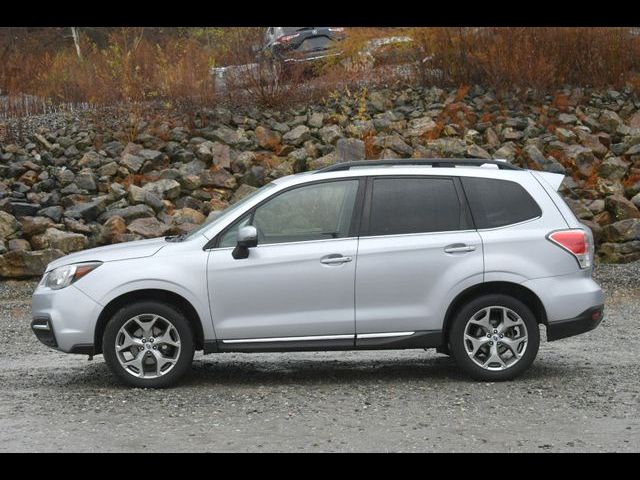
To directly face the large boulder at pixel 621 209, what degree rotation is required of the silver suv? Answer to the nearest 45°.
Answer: approximately 135° to its right

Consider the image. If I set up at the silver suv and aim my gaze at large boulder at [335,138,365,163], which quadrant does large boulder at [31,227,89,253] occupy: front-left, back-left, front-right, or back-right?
front-left

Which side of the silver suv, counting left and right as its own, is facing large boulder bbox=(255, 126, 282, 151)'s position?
right

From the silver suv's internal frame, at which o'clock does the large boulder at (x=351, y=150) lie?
The large boulder is roughly at 3 o'clock from the silver suv.

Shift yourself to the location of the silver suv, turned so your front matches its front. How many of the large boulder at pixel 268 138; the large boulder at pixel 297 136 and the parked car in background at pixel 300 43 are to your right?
3

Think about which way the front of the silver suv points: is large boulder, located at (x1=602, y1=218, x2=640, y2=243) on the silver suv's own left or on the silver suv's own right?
on the silver suv's own right

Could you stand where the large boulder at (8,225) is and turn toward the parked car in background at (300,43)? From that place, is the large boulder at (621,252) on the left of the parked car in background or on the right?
right

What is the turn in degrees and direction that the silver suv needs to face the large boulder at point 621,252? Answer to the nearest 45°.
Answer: approximately 135° to its right

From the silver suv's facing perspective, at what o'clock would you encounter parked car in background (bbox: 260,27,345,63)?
The parked car in background is roughly at 3 o'clock from the silver suv.

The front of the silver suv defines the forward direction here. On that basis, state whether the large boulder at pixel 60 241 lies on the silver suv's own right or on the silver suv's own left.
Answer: on the silver suv's own right

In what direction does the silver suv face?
to the viewer's left
